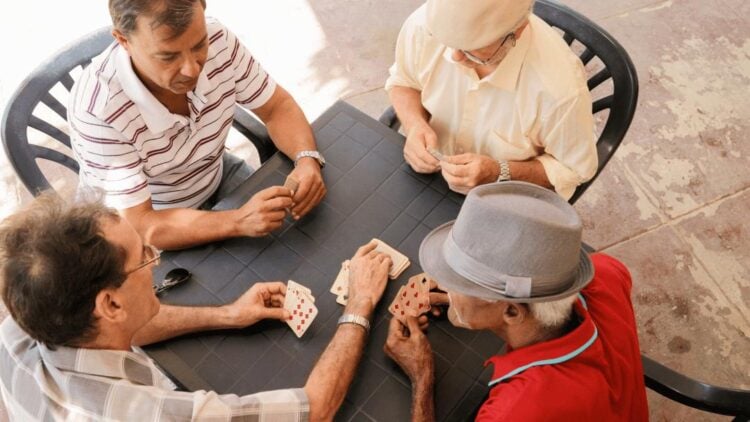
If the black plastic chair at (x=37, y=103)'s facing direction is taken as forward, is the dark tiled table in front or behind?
in front

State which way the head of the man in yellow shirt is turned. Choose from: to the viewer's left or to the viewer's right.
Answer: to the viewer's left

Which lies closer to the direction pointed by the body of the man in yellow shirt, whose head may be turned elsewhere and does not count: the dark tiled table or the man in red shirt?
the dark tiled table

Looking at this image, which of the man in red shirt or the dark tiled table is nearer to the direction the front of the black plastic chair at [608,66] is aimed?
the dark tiled table

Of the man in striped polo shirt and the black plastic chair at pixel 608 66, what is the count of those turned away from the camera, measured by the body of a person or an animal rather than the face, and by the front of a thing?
0

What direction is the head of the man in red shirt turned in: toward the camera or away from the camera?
away from the camera

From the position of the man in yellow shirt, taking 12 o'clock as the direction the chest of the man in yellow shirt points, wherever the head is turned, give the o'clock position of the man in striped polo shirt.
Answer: The man in striped polo shirt is roughly at 1 o'clock from the man in yellow shirt.

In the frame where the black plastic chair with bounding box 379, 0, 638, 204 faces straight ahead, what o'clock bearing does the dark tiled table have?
The dark tiled table is roughly at 12 o'clock from the black plastic chair.

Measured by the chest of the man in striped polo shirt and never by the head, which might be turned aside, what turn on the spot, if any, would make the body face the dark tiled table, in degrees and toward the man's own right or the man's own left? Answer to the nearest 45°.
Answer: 0° — they already face it

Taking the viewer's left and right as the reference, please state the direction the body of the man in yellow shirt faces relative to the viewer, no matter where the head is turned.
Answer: facing the viewer and to the left of the viewer

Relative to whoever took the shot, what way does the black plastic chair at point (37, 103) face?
facing the viewer and to the right of the viewer
